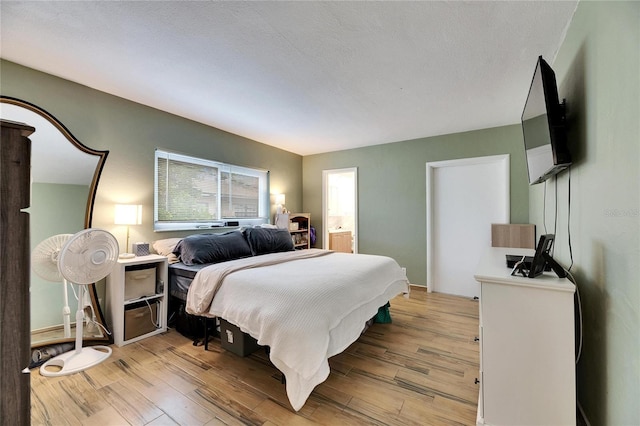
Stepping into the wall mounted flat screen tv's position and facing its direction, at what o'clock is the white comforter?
The white comforter is roughly at 11 o'clock from the wall mounted flat screen tv.

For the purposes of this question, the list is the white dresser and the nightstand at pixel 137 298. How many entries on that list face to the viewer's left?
1

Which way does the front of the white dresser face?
to the viewer's left

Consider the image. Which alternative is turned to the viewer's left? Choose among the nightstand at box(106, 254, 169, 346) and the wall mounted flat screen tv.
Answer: the wall mounted flat screen tv

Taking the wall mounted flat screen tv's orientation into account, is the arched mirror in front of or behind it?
in front

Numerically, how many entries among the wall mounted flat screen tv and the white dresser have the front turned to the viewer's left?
2

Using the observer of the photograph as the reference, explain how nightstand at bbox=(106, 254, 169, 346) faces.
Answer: facing the viewer and to the right of the viewer

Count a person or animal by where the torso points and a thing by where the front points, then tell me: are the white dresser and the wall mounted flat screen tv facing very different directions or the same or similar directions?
same or similar directions

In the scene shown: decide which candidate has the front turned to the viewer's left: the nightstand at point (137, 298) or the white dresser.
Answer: the white dresser

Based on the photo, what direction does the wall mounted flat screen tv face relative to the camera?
to the viewer's left

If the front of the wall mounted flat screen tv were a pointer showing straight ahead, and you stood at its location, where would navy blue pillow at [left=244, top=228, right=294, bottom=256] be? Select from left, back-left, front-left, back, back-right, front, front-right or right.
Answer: front
